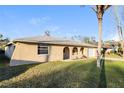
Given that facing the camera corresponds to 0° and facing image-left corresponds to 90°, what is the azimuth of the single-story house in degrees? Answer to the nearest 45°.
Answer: approximately 315°
